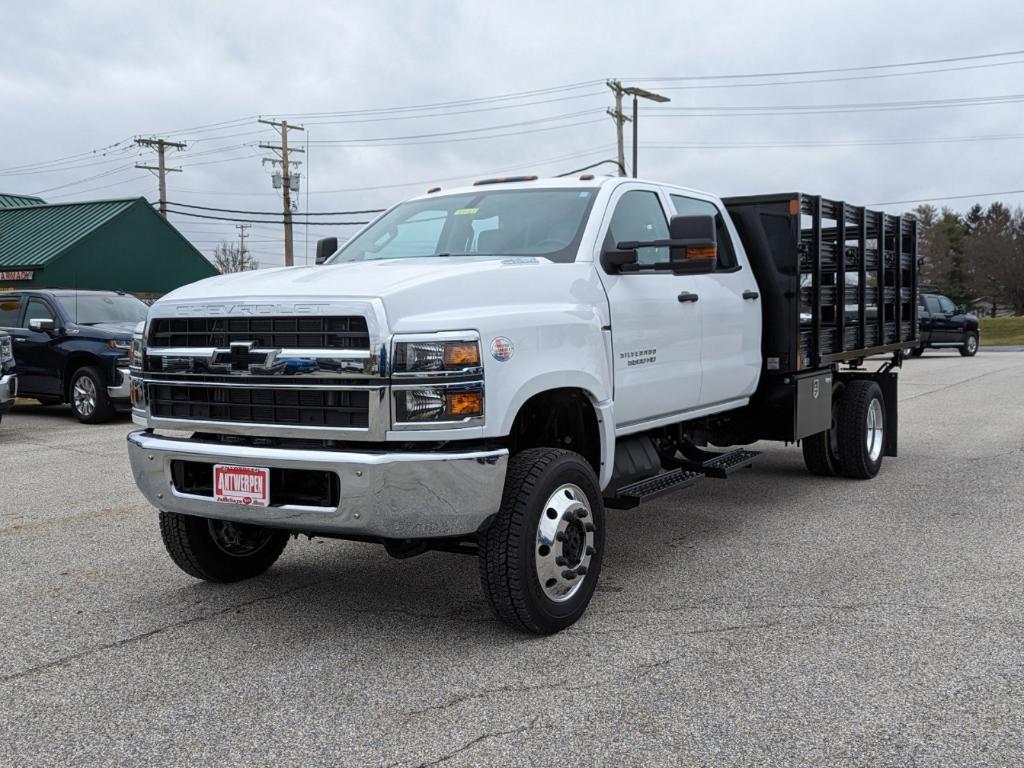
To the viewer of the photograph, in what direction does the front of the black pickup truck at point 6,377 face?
facing the viewer and to the right of the viewer

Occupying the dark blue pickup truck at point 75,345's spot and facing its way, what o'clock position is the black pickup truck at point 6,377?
the black pickup truck at point 6,377 is roughly at 2 o'clock from the dark blue pickup truck at point 75,345.

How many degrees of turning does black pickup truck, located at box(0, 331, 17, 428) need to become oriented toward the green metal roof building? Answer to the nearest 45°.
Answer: approximately 135° to its left

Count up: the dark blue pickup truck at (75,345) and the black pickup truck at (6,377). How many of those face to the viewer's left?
0

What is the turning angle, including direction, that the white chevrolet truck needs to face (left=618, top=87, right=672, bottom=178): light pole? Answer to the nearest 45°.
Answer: approximately 135° to its right

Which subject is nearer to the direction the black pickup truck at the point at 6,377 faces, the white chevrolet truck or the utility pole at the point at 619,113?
the white chevrolet truck

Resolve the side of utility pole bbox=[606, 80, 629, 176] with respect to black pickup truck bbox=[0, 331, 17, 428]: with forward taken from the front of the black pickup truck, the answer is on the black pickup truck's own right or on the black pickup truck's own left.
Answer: on the black pickup truck's own left

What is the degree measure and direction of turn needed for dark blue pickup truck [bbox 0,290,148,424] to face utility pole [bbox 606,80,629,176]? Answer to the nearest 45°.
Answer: approximately 90° to its left

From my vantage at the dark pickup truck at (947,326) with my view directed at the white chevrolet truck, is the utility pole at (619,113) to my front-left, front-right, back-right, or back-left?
back-right

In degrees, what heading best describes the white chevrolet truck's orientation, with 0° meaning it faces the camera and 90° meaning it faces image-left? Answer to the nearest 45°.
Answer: approximately 45°
